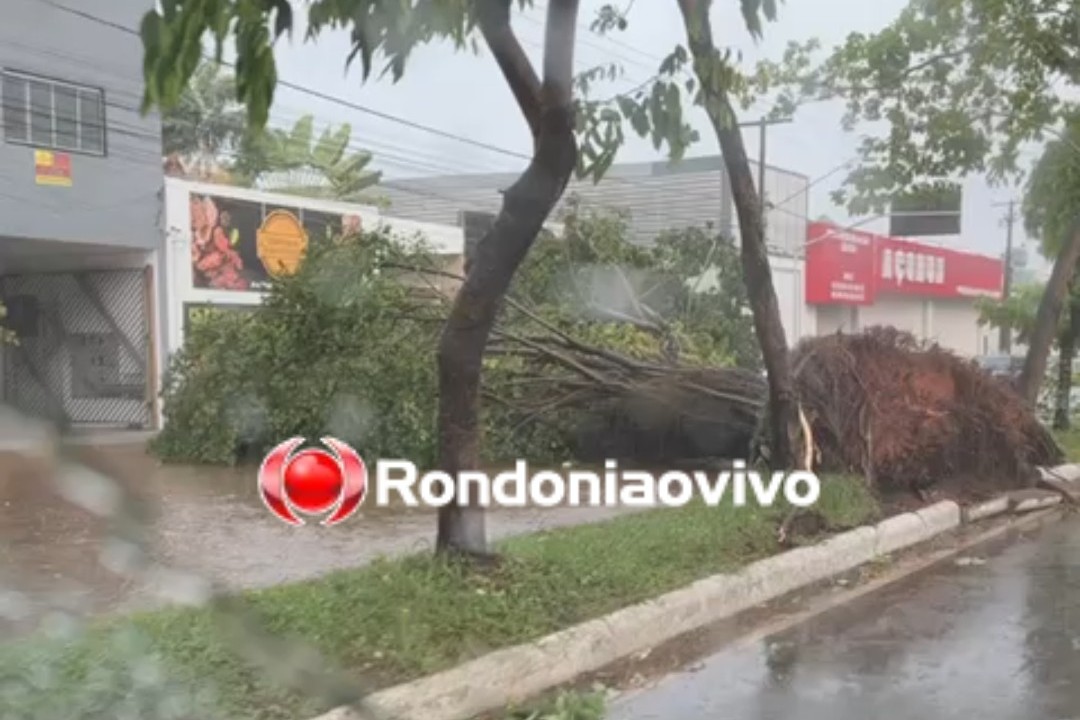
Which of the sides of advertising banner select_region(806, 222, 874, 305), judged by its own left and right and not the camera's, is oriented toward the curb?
front

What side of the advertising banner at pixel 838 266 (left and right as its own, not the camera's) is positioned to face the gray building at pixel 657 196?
right

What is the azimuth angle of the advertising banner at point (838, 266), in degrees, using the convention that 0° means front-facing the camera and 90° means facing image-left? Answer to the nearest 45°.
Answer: approximately 0°

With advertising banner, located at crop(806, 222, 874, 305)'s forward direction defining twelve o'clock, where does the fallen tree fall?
The fallen tree is roughly at 12 o'clock from the advertising banner.

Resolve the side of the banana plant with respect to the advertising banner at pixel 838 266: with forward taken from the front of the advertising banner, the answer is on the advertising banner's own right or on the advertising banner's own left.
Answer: on the advertising banner's own right

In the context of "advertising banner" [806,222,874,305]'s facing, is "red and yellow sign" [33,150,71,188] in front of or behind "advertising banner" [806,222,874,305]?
in front

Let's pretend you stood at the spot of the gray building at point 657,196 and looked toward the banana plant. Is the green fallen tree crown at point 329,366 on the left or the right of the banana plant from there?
left

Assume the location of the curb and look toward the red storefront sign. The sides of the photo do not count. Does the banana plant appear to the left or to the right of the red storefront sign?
left
